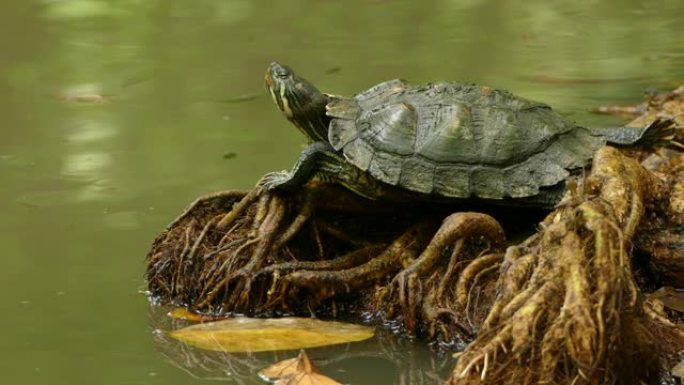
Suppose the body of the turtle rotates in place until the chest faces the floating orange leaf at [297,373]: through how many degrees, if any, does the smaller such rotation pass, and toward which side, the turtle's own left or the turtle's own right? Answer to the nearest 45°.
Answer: approximately 45° to the turtle's own left

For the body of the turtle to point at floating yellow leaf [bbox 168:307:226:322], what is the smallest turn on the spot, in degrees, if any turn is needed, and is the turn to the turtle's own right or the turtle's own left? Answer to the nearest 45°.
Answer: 0° — it already faces it

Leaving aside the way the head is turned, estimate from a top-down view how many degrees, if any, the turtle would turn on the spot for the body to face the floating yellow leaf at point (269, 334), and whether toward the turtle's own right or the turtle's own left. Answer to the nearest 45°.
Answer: approximately 45° to the turtle's own left

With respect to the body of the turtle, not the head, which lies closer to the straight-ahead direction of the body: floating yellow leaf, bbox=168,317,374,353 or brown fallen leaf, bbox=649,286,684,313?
the floating yellow leaf

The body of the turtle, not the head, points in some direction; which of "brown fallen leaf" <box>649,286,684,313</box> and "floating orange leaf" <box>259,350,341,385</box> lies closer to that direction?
the floating orange leaf

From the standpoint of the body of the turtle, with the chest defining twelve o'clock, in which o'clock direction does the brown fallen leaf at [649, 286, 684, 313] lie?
The brown fallen leaf is roughly at 7 o'clock from the turtle.

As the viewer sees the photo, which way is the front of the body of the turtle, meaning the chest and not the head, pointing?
to the viewer's left
